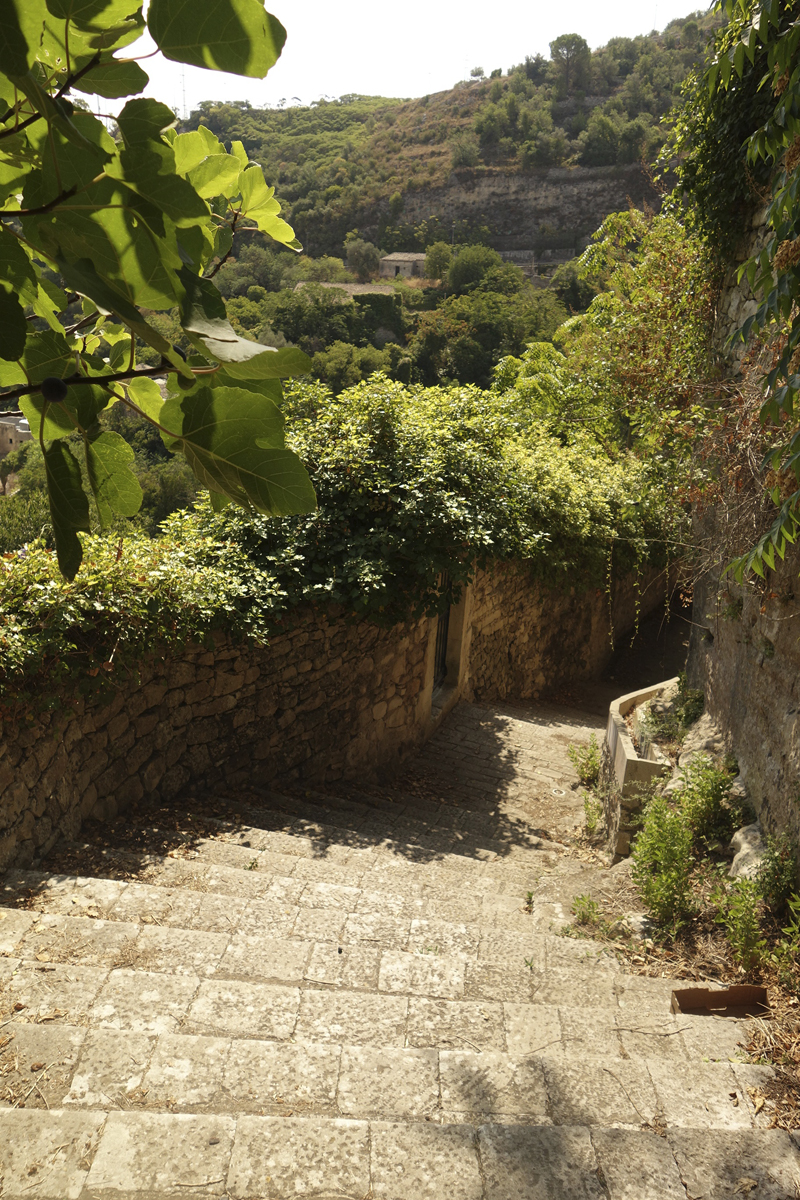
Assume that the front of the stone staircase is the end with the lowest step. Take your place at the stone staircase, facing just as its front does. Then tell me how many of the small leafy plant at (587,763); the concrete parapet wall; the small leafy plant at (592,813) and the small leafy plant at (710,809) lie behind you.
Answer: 0

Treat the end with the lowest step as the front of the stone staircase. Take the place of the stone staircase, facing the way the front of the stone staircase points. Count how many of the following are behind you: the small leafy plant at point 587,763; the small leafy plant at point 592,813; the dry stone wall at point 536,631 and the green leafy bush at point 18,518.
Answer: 0

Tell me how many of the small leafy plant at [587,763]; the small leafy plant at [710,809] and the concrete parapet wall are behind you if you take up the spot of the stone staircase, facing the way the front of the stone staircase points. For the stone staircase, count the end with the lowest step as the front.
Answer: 0

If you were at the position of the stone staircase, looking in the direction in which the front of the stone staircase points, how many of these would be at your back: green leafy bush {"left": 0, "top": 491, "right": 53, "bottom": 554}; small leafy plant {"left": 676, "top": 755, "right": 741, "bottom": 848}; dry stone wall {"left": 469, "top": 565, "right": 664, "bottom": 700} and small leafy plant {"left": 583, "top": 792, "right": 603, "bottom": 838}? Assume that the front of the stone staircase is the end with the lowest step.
0

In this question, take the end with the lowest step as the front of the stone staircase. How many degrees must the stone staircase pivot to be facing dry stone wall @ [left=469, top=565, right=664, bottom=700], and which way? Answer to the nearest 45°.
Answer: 0° — it already faces it

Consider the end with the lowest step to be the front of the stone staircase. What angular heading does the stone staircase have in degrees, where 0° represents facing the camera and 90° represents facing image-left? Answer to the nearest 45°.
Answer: approximately 180°

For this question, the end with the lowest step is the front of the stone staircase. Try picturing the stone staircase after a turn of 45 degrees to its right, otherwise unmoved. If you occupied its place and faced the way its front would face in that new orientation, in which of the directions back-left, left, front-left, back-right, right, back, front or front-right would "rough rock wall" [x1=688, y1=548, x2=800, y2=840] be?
front
